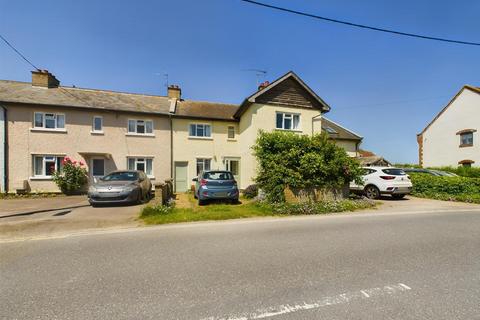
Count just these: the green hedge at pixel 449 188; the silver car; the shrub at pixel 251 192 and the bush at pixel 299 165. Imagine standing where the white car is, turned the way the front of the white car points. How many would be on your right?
1

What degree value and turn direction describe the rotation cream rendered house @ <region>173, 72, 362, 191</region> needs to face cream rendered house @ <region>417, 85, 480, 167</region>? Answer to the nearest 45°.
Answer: approximately 135° to its left

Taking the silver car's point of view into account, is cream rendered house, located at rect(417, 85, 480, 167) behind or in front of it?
behind

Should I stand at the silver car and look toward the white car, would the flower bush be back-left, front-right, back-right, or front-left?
back-left

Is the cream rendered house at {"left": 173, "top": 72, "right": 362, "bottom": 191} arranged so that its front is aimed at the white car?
no

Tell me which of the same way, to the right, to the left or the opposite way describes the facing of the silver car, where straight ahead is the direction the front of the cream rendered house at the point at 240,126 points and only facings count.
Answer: the same way

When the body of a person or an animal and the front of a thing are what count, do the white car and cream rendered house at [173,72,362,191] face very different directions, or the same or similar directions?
very different directions

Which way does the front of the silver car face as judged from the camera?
facing the viewer and to the left of the viewer

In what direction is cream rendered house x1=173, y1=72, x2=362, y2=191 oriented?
toward the camera

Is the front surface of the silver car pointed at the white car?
no

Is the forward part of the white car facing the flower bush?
no

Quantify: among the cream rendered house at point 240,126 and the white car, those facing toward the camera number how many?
1
